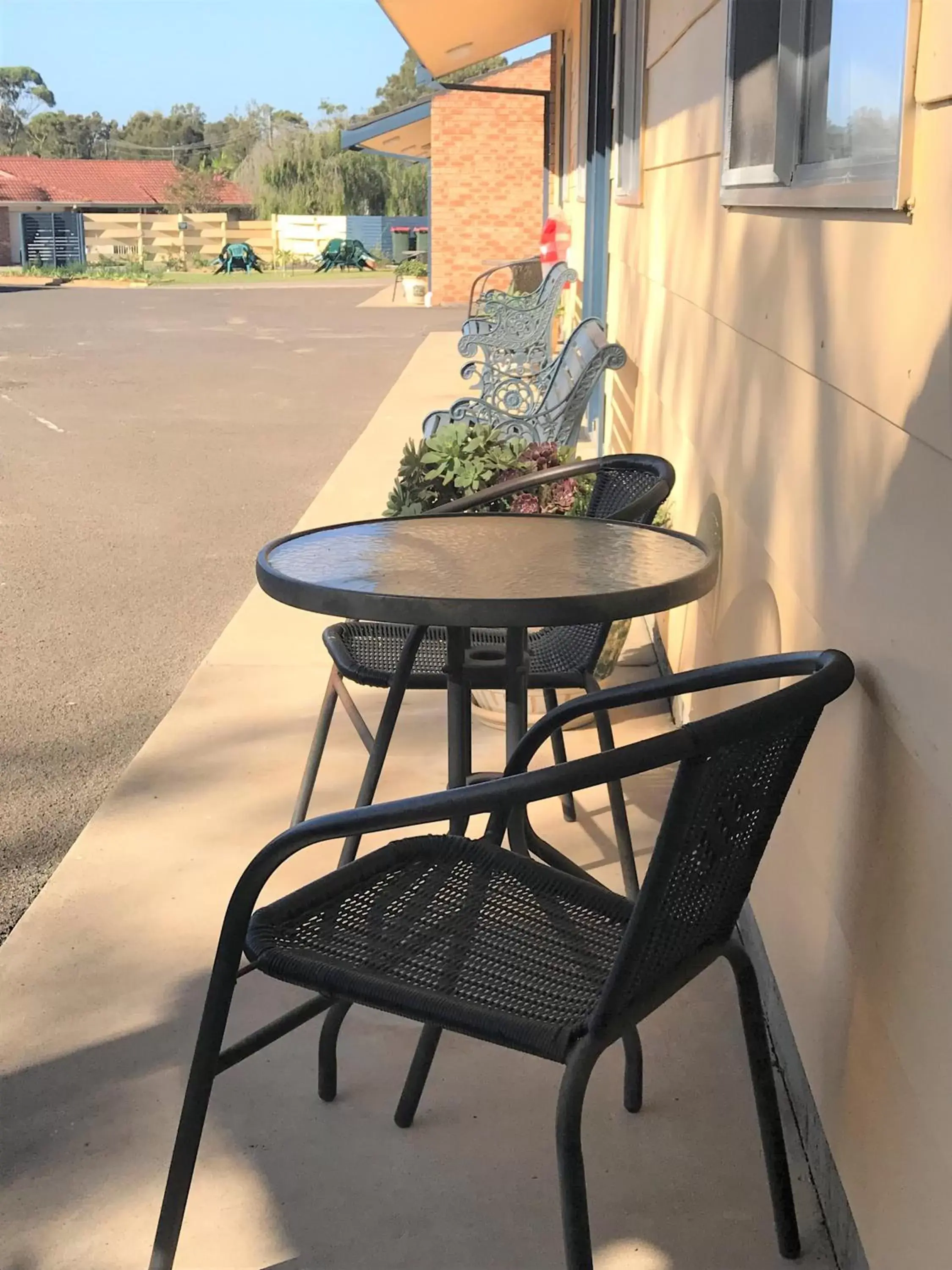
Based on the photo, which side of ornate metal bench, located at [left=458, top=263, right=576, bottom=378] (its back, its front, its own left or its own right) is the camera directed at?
left

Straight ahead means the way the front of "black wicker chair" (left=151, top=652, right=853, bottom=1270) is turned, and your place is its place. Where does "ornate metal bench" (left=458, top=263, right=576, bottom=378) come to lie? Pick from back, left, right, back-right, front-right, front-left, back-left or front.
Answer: front-right

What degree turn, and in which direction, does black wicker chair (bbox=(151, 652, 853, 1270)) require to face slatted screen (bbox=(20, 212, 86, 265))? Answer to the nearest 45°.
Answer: approximately 45° to its right

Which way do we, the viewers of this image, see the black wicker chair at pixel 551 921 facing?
facing away from the viewer and to the left of the viewer

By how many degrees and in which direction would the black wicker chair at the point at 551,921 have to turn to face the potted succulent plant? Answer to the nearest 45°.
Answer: approximately 45° to its right

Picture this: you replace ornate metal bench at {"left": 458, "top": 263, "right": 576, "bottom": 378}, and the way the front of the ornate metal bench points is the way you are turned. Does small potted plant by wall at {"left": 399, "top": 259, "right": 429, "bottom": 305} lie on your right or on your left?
on your right

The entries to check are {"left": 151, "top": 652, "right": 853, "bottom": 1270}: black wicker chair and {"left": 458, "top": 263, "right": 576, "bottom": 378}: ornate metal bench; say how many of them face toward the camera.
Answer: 0

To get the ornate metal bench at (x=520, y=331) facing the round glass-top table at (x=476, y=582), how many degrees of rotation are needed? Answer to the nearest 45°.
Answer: approximately 90° to its left

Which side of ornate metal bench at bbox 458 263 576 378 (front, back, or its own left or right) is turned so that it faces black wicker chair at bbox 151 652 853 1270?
left
